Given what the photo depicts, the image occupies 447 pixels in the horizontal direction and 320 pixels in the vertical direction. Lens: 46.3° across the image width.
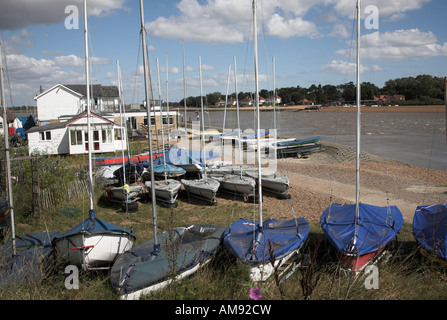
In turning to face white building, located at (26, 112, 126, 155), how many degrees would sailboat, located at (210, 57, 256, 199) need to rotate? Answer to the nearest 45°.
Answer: approximately 180°

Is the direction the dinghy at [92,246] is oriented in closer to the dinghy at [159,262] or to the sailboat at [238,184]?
the dinghy

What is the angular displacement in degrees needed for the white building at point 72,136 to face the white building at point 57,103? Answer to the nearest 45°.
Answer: approximately 135° to its left

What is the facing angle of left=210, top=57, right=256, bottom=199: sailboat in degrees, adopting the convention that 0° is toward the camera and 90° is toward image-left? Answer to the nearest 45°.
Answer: approximately 315°

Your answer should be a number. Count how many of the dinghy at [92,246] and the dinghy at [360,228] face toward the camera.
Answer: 2

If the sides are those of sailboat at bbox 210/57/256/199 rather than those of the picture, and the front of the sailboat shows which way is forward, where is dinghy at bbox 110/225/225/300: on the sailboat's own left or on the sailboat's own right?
on the sailboat's own right

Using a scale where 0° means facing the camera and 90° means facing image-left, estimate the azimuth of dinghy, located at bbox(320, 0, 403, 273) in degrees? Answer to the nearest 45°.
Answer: approximately 0°

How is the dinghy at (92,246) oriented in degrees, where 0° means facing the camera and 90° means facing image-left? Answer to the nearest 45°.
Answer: approximately 0°

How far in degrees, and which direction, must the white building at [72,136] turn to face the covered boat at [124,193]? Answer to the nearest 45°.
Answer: approximately 45° to its right

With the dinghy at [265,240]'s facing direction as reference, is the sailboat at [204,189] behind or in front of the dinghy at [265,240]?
behind

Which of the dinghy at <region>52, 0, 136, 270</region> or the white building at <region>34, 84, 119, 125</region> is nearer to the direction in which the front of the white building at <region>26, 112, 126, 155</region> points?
the dinghy

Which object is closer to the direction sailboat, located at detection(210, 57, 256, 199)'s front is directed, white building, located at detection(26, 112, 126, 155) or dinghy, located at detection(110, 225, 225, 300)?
the dinghy
